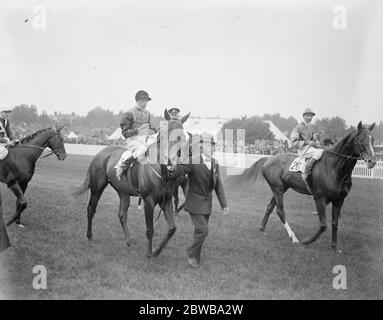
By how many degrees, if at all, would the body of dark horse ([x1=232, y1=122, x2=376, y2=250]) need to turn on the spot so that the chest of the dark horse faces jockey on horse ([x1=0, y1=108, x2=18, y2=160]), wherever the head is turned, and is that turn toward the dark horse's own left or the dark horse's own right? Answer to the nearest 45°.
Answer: approximately 135° to the dark horse's own right

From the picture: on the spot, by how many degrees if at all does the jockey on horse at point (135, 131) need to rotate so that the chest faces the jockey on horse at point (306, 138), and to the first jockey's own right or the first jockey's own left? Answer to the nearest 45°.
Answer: approximately 45° to the first jockey's own left

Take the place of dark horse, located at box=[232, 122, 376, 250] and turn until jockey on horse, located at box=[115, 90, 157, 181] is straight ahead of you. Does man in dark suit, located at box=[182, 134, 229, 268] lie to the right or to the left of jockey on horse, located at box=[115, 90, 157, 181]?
left

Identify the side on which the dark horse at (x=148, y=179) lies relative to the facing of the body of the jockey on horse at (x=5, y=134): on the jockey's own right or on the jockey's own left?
on the jockey's own right

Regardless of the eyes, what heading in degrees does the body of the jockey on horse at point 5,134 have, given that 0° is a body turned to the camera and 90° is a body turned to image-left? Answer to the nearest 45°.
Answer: approximately 270°

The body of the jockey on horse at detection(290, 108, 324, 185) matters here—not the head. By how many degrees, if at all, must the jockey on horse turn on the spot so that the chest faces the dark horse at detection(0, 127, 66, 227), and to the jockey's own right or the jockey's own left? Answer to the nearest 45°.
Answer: approximately 135° to the jockey's own right

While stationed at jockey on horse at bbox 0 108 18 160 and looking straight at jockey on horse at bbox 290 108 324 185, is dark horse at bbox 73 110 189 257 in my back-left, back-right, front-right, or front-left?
front-right

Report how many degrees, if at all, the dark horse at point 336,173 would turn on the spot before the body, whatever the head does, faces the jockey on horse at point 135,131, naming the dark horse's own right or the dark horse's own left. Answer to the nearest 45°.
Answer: approximately 135° to the dark horse's own right

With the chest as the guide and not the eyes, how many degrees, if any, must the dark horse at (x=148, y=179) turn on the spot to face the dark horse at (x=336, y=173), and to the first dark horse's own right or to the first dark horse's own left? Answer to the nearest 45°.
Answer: approximately 45° to the first dark horse's own left

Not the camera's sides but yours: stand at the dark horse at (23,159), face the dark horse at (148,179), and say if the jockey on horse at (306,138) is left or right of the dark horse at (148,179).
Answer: left

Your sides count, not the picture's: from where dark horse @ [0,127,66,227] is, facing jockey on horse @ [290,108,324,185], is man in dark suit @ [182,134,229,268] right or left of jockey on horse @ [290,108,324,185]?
right

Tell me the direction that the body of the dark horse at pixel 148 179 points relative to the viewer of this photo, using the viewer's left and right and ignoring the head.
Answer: facing the viewer and to the right of the viewer

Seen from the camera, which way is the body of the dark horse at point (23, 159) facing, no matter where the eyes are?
to the viewer's right
